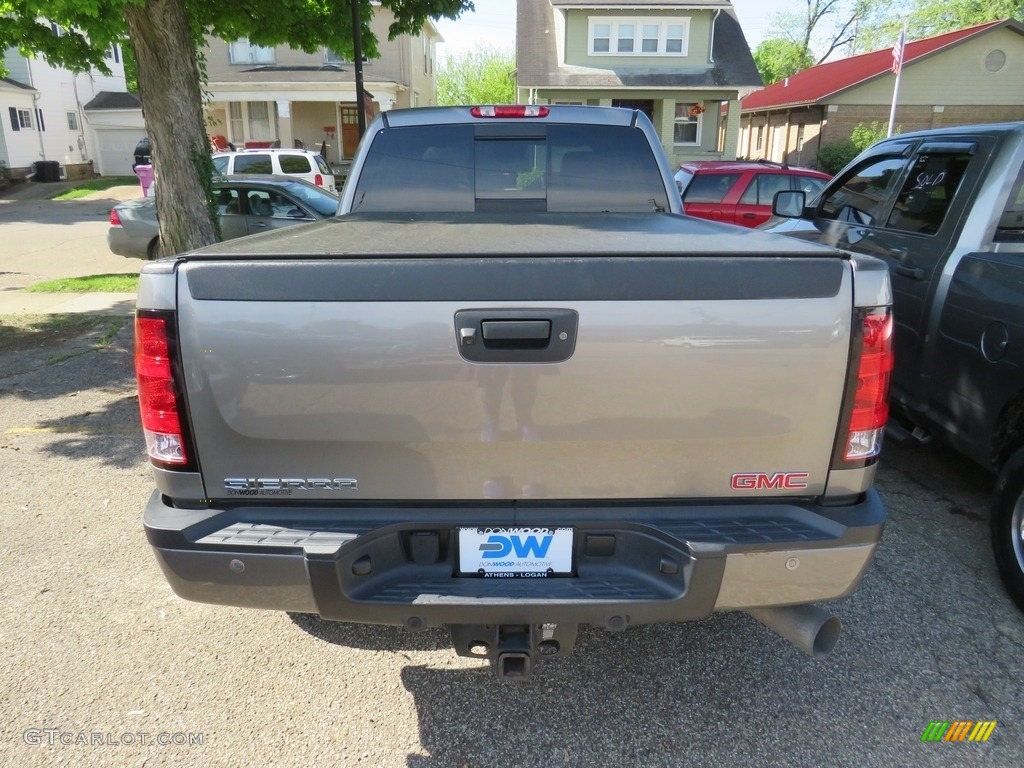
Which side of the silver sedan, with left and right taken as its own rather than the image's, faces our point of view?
right

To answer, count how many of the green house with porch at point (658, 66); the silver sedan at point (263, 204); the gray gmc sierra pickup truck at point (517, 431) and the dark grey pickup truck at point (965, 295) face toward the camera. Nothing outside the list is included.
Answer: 1

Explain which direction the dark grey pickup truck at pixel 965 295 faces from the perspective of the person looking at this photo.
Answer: facing away from the viewer and to the left of the viewer

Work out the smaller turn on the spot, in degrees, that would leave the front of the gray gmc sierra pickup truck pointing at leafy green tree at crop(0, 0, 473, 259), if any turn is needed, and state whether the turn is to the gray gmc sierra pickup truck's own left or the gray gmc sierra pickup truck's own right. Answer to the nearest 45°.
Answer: approximately 45° to the gray gmc sierra pickup truck's own left

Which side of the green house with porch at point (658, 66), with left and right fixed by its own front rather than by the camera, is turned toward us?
front

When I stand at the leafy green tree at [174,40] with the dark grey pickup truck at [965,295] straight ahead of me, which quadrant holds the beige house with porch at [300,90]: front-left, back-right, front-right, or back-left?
back-left

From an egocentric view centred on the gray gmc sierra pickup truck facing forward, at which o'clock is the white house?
The white house is roughly at 11 o'clock from the gray gmc sierra pickup truck.

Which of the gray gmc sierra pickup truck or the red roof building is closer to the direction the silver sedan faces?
the red roof building

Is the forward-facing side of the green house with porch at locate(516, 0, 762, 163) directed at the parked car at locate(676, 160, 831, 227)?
yes

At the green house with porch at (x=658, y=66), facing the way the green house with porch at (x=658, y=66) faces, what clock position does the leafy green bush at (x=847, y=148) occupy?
The leafy green bush is roughly at 9 o'clock from the green house with porch.

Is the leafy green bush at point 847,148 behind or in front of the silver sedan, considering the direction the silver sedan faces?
in front

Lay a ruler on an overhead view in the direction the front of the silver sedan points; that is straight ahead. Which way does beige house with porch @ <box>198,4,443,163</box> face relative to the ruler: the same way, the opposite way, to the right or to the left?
to the right

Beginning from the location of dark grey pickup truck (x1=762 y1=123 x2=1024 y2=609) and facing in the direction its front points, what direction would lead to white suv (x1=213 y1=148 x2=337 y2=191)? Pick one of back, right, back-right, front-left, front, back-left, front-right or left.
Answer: front
